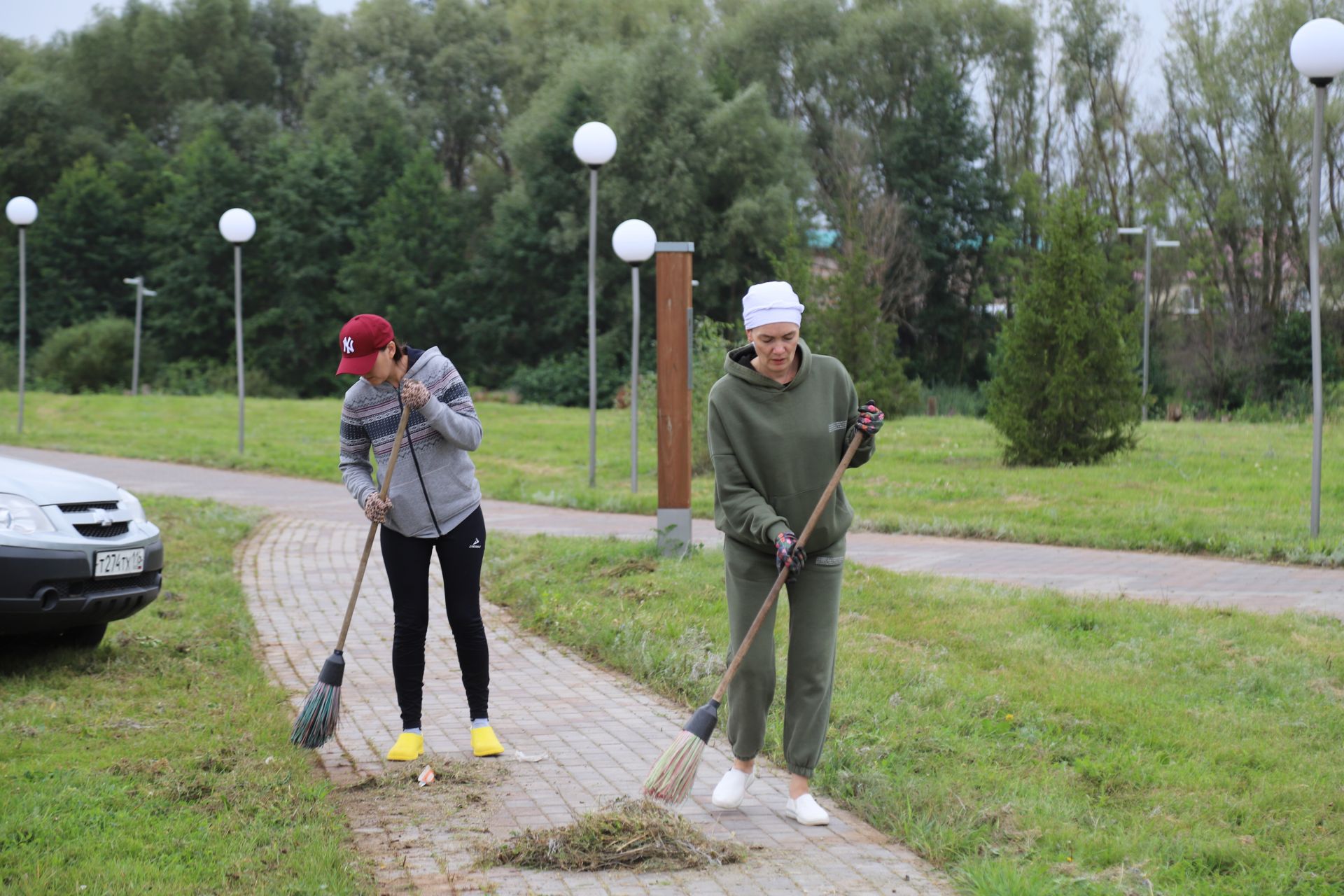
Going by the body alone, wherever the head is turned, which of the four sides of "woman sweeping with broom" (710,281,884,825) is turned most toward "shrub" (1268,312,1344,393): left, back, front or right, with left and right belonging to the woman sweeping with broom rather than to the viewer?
back

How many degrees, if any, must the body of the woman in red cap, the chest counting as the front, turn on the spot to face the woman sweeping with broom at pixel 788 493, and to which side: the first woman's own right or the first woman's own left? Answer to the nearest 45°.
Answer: approximately 45° to the first woman's own left

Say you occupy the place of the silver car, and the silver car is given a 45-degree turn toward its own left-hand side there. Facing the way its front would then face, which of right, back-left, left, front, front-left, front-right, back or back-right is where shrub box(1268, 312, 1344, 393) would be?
front-left

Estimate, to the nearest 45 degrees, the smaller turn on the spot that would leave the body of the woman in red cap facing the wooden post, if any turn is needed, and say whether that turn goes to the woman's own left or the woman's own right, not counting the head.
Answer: approximately 135° to the woman's own left

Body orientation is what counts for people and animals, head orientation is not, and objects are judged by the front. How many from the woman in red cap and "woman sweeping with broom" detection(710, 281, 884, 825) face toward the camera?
2

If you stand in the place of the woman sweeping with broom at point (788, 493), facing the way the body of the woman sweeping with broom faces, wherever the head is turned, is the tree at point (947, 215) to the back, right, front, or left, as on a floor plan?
back

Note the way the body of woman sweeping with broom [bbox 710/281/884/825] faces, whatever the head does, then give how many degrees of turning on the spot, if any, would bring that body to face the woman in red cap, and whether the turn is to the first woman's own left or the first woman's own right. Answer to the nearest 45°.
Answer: approximately 135° to the first woman's own right

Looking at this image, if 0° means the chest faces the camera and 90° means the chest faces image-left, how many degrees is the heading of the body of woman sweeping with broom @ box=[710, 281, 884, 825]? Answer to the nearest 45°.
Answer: approximately 0°

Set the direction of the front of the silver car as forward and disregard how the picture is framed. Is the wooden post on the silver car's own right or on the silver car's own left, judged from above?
on the silver car's own left

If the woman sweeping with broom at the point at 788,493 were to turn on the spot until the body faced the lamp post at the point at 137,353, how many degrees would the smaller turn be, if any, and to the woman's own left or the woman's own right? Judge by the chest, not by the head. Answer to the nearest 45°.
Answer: approximately 135° to the woman's own right

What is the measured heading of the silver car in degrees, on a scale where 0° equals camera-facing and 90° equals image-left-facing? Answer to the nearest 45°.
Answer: approximately 315°
